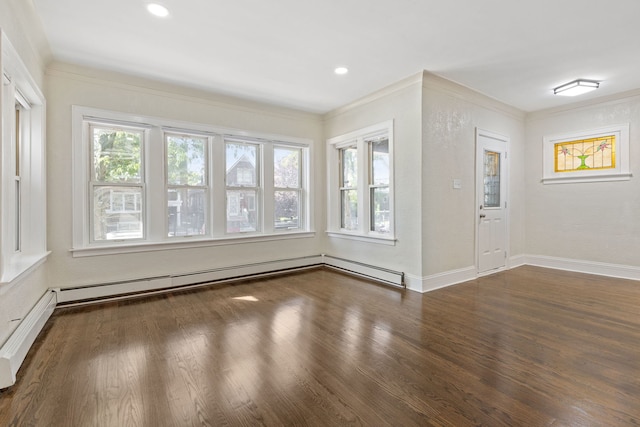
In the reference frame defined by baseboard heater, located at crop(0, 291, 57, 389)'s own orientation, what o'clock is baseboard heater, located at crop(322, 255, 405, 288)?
baseboard heater, located at crop(322, 255, 405, 288) is roughly at 12 o'clock from baseboard heater, located at crop(0, 291, 57, 389).

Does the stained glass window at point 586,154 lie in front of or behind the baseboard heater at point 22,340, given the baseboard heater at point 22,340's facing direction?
in front

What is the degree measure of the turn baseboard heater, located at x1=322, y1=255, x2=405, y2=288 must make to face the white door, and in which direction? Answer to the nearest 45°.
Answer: approximately 135° to its left

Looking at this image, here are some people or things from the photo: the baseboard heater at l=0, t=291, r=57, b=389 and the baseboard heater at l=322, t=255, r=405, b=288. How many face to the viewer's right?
1

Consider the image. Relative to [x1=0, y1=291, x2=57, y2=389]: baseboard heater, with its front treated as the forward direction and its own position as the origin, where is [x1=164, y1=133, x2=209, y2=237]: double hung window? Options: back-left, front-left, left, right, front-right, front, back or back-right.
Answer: front-left

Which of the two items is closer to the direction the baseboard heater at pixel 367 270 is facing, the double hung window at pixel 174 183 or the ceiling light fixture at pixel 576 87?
the double hung window

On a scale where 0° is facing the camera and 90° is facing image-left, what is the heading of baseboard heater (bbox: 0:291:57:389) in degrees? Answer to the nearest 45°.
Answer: approximately 270°

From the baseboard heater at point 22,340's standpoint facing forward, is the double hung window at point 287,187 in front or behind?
in front

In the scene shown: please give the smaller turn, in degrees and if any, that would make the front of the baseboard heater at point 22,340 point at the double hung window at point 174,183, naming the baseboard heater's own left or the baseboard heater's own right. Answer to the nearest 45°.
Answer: approximately 45° to the baseboard heater's own left

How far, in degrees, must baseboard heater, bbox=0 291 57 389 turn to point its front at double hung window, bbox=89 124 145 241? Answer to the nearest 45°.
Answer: approximately 45° to its left

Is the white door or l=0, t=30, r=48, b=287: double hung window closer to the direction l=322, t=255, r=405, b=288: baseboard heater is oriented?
the double hung window

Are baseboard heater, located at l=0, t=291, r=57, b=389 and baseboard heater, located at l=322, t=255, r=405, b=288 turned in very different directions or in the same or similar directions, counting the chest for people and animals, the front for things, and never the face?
very different directions

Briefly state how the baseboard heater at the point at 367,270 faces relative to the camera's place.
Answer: facing the viewer and to the left of the viewer
